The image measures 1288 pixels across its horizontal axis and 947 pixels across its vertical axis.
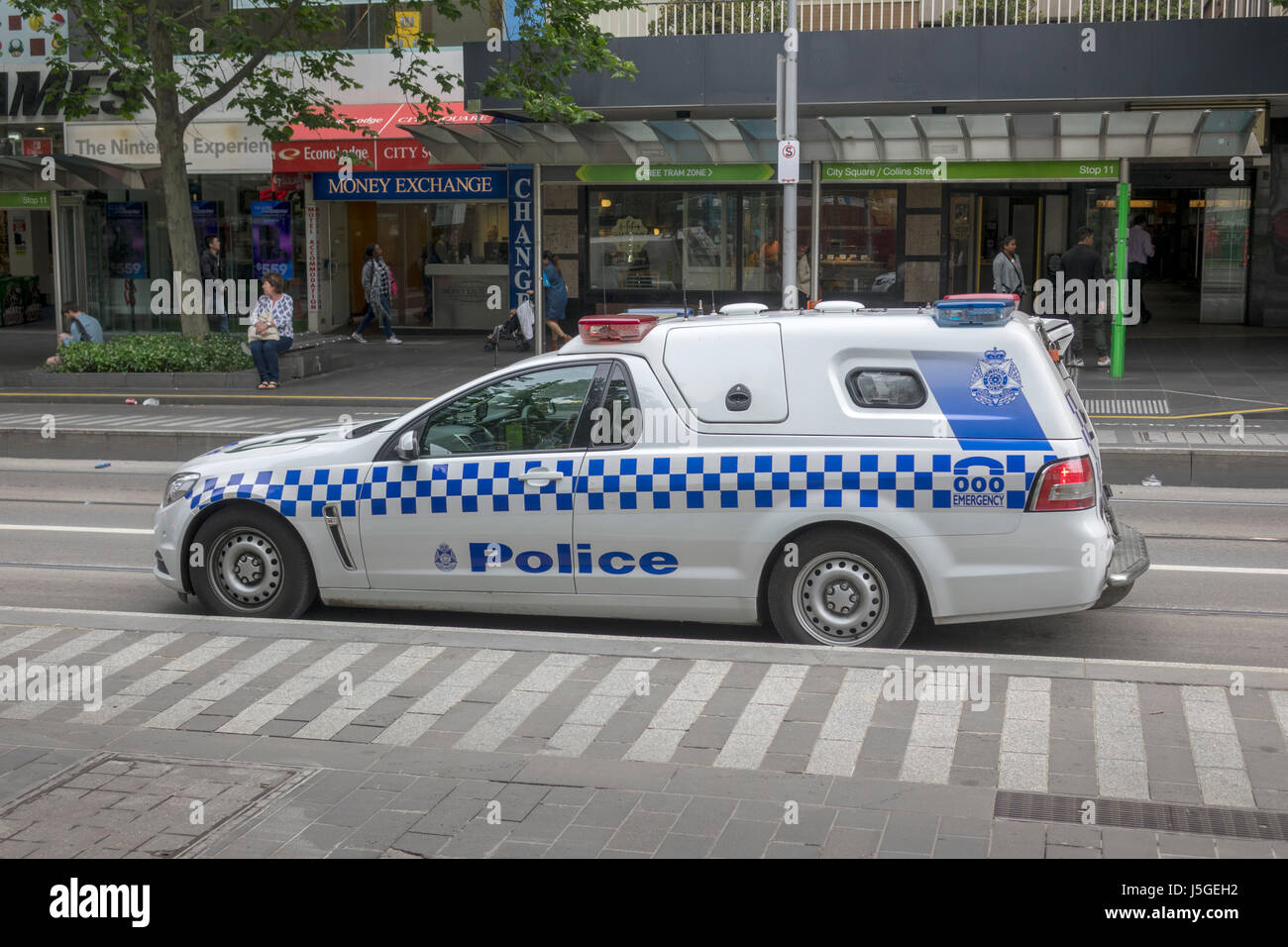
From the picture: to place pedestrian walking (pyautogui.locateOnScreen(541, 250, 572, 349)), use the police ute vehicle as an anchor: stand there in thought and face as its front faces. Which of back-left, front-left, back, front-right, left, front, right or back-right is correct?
right

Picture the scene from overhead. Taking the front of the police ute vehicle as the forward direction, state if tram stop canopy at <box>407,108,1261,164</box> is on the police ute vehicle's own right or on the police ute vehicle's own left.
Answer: on the police ute vehicle's own right

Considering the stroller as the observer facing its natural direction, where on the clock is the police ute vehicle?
The police ute vehicle is roughly at 9 o'clock from the stroller.

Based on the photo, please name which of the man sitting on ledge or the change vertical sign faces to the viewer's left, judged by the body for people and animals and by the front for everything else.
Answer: the man sitting on ledge

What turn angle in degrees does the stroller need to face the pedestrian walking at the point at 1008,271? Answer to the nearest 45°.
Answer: approximately 135° to its left

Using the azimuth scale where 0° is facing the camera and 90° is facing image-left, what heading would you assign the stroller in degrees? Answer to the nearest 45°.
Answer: approximately 90°

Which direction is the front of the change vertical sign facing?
toward the camera

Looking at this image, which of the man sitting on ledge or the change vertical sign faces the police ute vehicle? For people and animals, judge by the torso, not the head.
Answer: the change vertical sign

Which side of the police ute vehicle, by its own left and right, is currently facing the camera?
left

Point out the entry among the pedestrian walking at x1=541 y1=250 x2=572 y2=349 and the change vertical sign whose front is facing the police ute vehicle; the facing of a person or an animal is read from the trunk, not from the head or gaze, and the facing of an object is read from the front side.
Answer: the change vertical sign

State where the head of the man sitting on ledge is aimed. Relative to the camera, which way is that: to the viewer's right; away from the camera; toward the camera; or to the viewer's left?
to the viewer's left

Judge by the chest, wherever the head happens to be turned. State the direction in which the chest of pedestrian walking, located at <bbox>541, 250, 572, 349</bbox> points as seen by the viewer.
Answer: to the viewer's left
